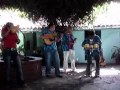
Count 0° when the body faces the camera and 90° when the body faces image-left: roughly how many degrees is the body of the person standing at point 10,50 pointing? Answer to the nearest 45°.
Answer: approximately 315°

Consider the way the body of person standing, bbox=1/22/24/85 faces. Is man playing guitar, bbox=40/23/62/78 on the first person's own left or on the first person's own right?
on the first person's own left
